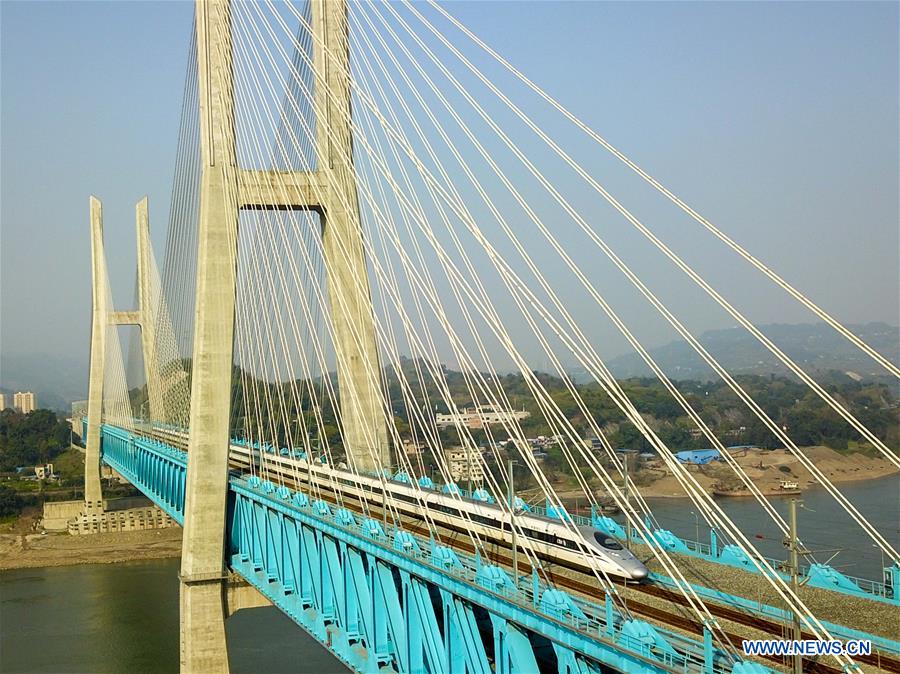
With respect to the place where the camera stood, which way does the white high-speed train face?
facing the viewer and to the right of the viewer

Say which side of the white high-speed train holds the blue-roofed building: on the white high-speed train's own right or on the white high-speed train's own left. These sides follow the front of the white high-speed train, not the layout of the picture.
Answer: on the white high-speed train's own left
